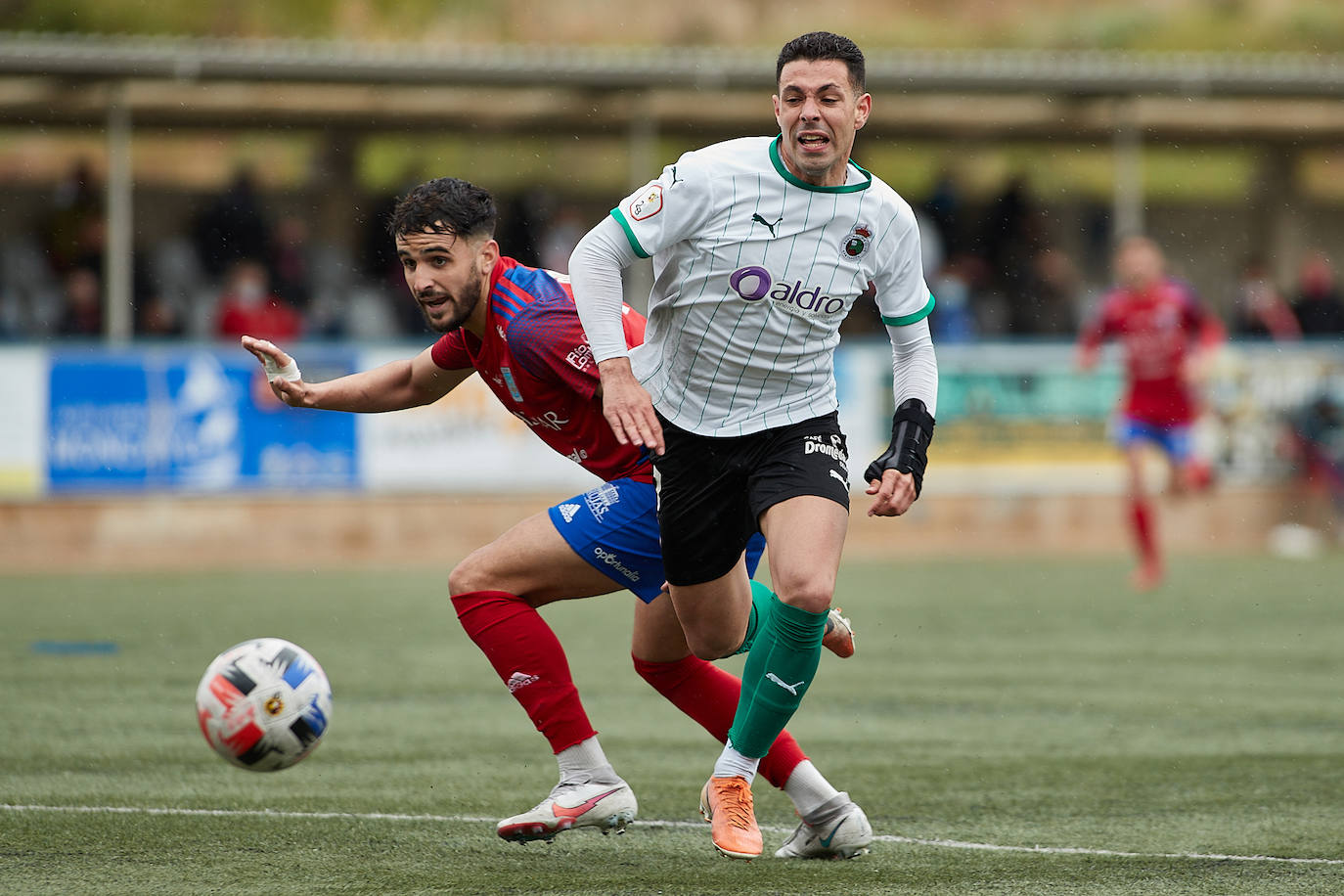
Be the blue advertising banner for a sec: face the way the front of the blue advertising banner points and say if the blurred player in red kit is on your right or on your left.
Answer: on your left

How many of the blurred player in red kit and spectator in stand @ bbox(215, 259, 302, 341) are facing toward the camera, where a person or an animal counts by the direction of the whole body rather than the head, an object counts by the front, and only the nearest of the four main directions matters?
2

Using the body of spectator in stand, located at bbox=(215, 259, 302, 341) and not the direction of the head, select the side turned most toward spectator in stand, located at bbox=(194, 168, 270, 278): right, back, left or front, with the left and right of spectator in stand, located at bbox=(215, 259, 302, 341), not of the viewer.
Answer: back

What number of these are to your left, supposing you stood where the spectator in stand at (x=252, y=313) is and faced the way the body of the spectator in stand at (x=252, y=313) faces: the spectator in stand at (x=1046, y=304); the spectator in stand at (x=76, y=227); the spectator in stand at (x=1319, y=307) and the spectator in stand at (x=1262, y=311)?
3

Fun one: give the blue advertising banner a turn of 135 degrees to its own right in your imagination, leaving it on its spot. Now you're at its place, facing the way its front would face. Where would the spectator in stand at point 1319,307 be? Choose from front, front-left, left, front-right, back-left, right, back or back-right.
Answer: back-right

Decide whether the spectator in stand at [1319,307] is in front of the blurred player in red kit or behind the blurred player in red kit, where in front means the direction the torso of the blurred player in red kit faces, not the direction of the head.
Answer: behind

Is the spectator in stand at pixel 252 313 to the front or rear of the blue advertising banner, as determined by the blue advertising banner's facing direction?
to the rear

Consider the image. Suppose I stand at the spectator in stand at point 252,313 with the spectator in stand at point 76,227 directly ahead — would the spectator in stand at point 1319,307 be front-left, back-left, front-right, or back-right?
back-right

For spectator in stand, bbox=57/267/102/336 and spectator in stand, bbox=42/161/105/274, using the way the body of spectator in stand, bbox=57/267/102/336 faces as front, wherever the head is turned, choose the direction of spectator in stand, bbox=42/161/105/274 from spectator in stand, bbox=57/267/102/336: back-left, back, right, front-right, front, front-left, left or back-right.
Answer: back

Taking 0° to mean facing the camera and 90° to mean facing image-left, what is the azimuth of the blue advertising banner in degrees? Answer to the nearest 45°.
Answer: approximately 0°

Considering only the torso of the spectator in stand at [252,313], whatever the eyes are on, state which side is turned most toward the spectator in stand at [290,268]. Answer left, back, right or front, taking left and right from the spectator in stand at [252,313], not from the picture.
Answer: back

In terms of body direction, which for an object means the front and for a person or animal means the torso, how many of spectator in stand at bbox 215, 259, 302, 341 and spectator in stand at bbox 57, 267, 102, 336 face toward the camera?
2
